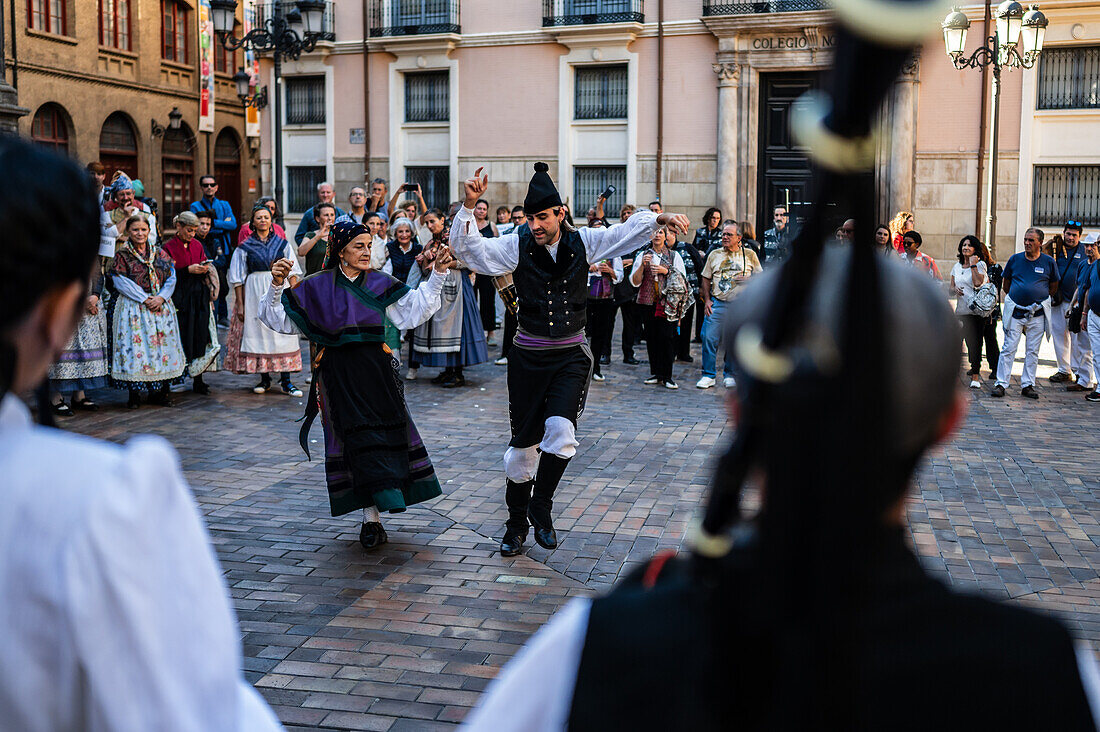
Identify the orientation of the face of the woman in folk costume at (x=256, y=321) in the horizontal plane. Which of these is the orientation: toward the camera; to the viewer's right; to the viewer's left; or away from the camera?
toward the camera

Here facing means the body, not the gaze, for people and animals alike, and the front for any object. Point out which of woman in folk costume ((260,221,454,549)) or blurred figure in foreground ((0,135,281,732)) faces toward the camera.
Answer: the woman in folk costume

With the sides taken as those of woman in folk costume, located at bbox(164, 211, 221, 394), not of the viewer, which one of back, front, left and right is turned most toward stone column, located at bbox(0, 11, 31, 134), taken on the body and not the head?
right

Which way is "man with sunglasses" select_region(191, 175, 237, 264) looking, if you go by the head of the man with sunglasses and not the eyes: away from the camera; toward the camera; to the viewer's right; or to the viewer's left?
toward the camera

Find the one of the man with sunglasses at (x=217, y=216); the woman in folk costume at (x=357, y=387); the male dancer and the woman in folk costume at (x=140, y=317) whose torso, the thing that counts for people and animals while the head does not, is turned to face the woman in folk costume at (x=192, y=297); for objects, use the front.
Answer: the man with sunglasses

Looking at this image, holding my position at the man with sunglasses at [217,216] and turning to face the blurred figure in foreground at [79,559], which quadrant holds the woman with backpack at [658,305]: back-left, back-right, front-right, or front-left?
front-left

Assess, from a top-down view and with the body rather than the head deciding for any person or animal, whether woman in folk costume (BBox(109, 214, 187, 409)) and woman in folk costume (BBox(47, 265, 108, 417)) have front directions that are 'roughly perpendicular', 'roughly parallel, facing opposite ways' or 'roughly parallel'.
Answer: roughly parallel

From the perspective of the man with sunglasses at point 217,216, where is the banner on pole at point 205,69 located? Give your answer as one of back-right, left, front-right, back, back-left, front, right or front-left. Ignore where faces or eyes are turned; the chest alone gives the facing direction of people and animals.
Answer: back

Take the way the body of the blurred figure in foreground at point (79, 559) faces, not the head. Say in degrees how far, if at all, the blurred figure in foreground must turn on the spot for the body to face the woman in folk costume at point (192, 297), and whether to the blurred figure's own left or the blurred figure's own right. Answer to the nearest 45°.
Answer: approximately 45° to the blurred figure's own left

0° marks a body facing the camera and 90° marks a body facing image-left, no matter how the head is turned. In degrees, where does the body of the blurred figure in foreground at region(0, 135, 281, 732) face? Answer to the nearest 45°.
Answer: approximately 225°

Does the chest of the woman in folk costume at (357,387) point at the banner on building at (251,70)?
no

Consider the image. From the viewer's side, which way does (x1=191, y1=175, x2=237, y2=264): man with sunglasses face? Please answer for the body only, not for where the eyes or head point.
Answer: toward the camera

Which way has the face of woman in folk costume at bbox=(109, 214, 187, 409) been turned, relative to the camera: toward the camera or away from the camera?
toward the camera

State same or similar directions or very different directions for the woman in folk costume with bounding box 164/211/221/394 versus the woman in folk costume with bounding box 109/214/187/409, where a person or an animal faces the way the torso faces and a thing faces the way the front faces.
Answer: same or similar directions

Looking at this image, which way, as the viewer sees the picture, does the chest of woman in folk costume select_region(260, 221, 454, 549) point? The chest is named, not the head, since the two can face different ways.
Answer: toward the camera

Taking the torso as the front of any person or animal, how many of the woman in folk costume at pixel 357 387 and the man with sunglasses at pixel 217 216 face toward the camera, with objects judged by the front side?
2

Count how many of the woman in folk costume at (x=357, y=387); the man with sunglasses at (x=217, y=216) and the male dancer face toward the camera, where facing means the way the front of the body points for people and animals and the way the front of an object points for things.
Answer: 3

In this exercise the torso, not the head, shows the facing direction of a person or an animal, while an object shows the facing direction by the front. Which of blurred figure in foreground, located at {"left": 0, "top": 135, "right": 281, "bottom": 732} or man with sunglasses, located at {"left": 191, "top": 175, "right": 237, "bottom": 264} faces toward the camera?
the man with sunglasses

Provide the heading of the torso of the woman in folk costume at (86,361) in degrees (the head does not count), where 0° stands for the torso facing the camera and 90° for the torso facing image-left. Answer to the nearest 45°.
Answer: approximately 315°
